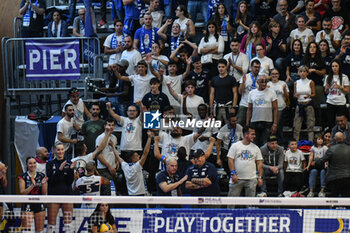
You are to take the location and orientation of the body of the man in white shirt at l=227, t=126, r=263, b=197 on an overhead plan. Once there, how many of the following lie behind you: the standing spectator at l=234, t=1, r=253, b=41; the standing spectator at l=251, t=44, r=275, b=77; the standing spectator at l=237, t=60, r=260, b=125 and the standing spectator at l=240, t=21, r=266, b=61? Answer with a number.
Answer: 4

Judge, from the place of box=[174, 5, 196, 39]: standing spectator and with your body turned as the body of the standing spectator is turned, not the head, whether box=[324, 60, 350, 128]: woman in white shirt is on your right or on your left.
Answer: on your left

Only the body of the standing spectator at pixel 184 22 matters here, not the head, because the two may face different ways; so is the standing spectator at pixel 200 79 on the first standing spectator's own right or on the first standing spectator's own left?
on the first standing spectator's own left

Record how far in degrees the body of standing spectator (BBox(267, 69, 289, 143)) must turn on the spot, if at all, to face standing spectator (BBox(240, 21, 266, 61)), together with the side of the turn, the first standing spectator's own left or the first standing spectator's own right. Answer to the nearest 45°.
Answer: approximately 135° to the first standing spectator's own right

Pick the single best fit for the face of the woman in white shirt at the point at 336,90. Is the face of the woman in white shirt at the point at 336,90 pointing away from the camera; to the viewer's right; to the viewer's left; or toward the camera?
toward the camera

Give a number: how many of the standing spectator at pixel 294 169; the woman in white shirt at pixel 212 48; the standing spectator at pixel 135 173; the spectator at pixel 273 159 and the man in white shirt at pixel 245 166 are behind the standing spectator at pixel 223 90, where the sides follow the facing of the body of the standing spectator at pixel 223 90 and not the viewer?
1

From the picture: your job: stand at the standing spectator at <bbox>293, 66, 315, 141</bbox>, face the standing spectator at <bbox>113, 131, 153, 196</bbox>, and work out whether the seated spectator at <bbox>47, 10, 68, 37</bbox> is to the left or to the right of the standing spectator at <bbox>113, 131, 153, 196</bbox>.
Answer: right

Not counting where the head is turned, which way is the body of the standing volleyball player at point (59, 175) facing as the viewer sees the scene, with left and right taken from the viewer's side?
facing the viewer

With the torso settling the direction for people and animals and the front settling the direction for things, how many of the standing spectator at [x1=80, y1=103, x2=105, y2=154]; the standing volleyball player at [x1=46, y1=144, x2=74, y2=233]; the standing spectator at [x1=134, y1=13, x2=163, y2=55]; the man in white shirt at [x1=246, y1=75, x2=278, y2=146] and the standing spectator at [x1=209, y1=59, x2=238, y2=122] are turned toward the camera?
5

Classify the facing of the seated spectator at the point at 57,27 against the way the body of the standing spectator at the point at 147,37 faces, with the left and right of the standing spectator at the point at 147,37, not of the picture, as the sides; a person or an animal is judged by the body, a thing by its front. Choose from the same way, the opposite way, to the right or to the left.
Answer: the same way

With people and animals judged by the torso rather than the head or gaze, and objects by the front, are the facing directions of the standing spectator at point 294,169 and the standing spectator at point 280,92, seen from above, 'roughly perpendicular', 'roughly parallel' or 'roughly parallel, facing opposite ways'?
roughly parallel

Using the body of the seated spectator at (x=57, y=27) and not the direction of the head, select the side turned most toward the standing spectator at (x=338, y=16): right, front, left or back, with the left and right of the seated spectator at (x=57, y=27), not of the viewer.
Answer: left

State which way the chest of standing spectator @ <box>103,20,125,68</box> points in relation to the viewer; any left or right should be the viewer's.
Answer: facing the viewer and to the right of the viewer

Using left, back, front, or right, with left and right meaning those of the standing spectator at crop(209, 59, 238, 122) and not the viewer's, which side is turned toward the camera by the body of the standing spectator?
front

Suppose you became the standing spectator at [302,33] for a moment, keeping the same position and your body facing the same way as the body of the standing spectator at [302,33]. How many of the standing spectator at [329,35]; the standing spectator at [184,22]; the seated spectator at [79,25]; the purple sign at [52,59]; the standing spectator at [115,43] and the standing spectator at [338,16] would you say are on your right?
4

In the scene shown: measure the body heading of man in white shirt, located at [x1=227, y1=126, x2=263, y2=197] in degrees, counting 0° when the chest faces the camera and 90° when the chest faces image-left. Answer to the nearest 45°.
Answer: approximately 0°

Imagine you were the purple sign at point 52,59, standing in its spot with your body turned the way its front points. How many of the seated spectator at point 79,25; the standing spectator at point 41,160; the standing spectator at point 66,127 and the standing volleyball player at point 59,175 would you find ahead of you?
3

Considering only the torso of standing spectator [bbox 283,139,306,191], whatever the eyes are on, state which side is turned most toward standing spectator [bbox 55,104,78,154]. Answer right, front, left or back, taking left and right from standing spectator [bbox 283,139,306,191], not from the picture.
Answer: right

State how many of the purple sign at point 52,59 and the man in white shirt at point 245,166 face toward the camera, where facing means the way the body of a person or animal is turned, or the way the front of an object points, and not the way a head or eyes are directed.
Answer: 2
